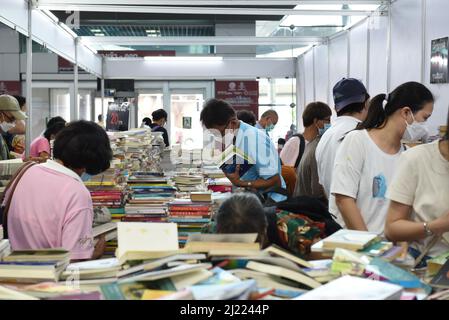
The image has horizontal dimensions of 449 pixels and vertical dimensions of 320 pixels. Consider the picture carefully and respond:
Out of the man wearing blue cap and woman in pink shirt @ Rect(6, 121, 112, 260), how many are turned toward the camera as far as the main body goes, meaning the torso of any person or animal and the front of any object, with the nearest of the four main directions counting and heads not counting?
0

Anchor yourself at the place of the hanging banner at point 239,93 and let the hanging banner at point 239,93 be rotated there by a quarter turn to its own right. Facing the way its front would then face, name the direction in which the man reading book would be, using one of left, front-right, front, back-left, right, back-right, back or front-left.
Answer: left

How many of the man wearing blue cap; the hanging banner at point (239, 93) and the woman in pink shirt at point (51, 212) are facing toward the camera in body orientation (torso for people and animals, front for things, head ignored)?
1

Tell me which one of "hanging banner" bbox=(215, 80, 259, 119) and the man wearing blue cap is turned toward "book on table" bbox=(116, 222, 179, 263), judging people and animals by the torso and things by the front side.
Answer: the hanging banner

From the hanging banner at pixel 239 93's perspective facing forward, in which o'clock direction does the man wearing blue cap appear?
The man wearing blue cap is roughly at 12 o'clock from the hanging banner.

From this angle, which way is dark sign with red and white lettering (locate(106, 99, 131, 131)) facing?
toward the camera

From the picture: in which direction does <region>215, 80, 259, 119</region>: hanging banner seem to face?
toward the camera

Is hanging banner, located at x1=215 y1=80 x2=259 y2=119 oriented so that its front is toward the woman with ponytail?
yes

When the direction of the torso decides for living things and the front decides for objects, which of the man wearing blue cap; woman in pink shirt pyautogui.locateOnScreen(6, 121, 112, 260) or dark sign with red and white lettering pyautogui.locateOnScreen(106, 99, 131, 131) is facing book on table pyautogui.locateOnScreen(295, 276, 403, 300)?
the dark sign with red and white lettering

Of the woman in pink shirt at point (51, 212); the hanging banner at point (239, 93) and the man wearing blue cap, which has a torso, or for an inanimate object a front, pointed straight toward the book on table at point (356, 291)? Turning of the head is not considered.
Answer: the hanging banner
